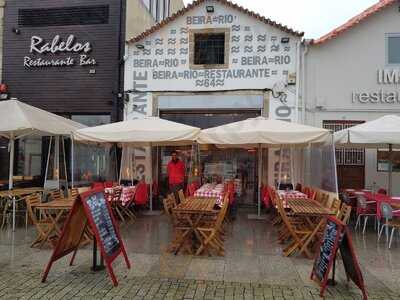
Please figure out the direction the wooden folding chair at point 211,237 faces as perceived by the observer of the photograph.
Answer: facing to the left of the viewer

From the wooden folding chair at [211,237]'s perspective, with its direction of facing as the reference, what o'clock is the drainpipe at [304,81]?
The drainpipe is roughly at 4 o'clock from the wooden folding chair.

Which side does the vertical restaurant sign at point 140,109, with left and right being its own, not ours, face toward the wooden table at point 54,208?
front

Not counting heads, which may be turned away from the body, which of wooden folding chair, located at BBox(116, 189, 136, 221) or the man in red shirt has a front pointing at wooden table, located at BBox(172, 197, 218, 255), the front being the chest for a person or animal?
the man in red shirt

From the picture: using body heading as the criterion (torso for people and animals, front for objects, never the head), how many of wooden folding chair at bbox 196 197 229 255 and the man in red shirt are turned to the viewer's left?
1

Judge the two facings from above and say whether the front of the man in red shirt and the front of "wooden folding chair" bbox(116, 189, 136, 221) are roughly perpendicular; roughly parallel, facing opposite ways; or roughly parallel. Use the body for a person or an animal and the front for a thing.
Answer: roughly perpendicular

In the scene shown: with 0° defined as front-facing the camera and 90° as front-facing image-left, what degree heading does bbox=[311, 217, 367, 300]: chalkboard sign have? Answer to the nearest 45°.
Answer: approximately 45°

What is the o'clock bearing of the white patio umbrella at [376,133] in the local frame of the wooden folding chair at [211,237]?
The white patio umbrella is roughly at 5 o'clock from the wooden folding chair.
